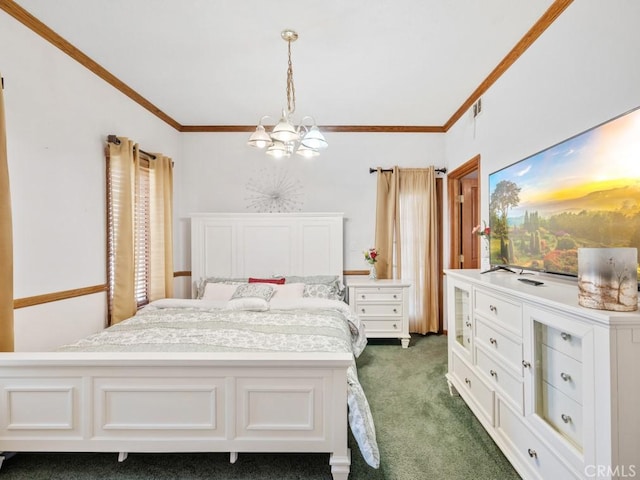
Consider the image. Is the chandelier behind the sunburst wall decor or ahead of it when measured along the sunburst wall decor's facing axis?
ahead

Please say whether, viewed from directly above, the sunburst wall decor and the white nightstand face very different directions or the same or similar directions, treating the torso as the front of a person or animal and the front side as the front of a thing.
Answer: same or similar directions

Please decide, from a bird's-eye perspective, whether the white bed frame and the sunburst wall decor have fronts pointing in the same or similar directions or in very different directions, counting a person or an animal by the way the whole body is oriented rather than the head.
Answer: same or similar directions

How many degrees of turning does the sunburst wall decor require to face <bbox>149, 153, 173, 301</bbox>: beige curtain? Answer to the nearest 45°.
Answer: approximately 90° to its right

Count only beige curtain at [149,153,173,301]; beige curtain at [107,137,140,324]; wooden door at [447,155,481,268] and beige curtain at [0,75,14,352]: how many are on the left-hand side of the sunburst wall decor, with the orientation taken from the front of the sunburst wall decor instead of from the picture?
1

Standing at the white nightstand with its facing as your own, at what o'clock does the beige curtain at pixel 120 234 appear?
The beige curtain is roughly at 2 o'clock from the white nightstand.

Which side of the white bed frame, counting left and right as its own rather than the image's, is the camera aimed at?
front

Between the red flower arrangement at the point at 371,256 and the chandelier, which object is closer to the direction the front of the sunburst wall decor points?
the chandelier

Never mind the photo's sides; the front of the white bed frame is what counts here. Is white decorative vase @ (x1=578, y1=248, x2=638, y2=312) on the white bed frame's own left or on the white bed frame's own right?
on the white bed frame's own left

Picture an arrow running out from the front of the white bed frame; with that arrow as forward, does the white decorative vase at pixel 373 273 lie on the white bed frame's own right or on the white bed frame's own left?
on the white bed frame's own left

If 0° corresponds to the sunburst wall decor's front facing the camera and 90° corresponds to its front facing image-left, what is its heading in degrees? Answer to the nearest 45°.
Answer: approximately 0°

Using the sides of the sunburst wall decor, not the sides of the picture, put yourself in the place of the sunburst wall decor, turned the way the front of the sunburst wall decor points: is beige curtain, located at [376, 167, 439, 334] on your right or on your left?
on your left

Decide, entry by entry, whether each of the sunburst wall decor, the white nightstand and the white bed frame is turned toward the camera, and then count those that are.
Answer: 3

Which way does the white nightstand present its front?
toward the camera
